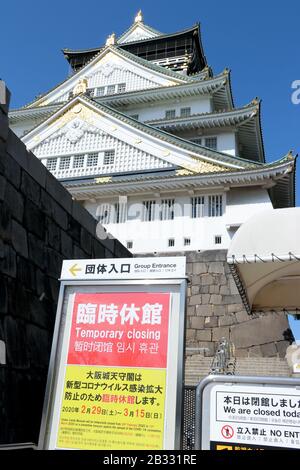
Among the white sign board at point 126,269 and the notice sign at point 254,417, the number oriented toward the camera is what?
2

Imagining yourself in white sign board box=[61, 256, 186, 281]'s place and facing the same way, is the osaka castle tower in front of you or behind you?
behind

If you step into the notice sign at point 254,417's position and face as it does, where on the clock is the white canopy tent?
The white canopy tent is roughly at 6 o'clock from the notice sign.

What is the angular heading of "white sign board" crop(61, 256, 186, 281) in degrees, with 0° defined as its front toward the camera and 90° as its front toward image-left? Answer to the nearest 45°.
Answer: approximately 0°

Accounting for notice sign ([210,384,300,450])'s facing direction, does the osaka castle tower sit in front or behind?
behind

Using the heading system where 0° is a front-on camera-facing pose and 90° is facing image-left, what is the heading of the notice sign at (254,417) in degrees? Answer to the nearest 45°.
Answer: approximately 0°

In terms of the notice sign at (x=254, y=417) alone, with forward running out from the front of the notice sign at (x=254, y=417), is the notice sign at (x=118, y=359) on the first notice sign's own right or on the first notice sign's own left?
on the first notice sign's own right
